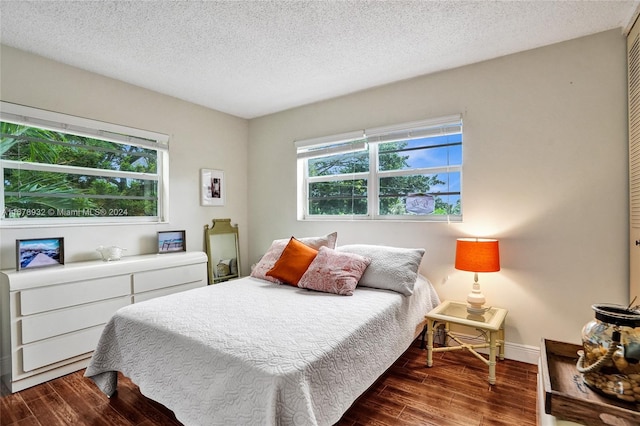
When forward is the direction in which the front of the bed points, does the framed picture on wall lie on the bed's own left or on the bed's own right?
on the bed's own right

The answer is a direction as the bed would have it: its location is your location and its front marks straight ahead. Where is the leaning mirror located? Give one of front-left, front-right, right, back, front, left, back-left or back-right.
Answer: back-right

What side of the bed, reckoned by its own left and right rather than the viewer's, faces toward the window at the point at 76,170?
right

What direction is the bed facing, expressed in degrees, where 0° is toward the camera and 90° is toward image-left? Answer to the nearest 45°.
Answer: approximately 45°

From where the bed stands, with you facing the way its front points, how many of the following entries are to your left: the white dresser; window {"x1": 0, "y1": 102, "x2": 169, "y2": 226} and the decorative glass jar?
1

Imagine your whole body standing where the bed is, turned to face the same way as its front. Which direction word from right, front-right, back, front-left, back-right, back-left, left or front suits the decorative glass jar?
left

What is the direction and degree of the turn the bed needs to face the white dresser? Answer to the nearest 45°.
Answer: approximately 90° to its right

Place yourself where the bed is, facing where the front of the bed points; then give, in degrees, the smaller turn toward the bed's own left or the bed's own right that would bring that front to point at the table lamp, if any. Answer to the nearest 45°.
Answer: approximately 135° to the bed's own left

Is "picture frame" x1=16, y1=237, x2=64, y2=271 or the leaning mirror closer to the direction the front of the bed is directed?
the picture frame
